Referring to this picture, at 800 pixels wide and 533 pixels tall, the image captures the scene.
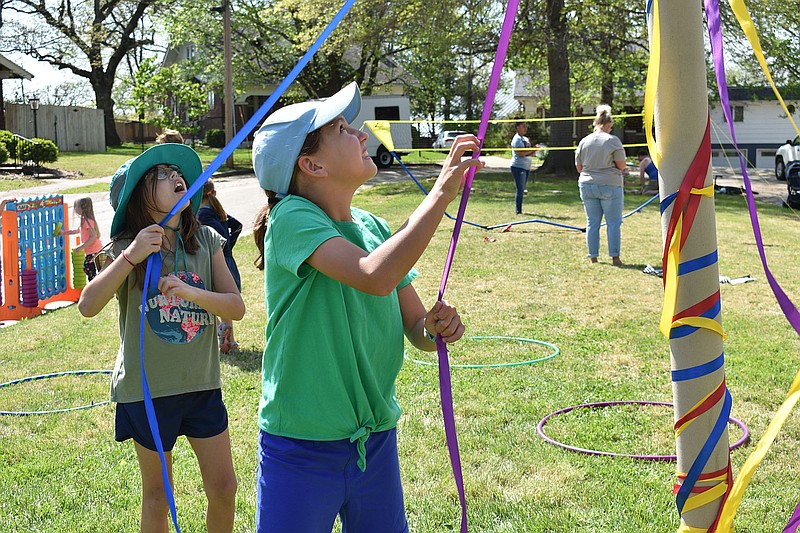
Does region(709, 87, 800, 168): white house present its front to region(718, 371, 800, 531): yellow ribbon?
yes

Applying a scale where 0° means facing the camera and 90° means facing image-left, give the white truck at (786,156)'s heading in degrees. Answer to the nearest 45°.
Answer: approximately 45°

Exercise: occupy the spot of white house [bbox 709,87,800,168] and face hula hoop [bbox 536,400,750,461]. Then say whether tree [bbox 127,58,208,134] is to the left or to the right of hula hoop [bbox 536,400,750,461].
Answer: right

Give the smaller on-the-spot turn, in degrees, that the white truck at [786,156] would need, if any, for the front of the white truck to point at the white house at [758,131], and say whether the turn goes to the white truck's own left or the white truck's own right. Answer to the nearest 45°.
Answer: approximately 135° to the white truck's own right

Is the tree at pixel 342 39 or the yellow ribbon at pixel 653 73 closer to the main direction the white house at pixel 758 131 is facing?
the yellow ribbon

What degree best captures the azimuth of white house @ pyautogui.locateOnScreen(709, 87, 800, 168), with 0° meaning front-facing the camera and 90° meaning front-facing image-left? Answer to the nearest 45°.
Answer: approximately 0°

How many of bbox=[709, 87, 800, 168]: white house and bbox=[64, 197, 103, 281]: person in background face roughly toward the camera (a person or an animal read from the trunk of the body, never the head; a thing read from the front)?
1
